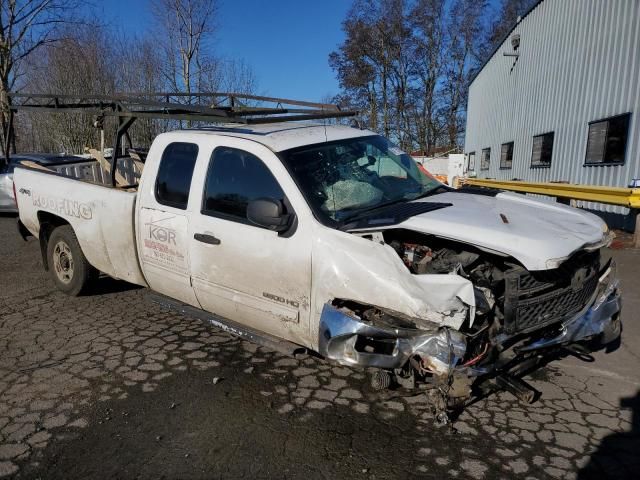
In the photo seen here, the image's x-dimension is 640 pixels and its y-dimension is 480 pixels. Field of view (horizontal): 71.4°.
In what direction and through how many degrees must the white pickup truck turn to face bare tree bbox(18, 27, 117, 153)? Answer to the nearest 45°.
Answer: approximately 180°

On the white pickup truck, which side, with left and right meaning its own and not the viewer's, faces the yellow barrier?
left

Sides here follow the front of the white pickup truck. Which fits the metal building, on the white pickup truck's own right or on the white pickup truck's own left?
on the white pickup truck's own left

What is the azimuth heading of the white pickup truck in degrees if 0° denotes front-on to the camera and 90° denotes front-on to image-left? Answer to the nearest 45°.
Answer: approximately 315°
